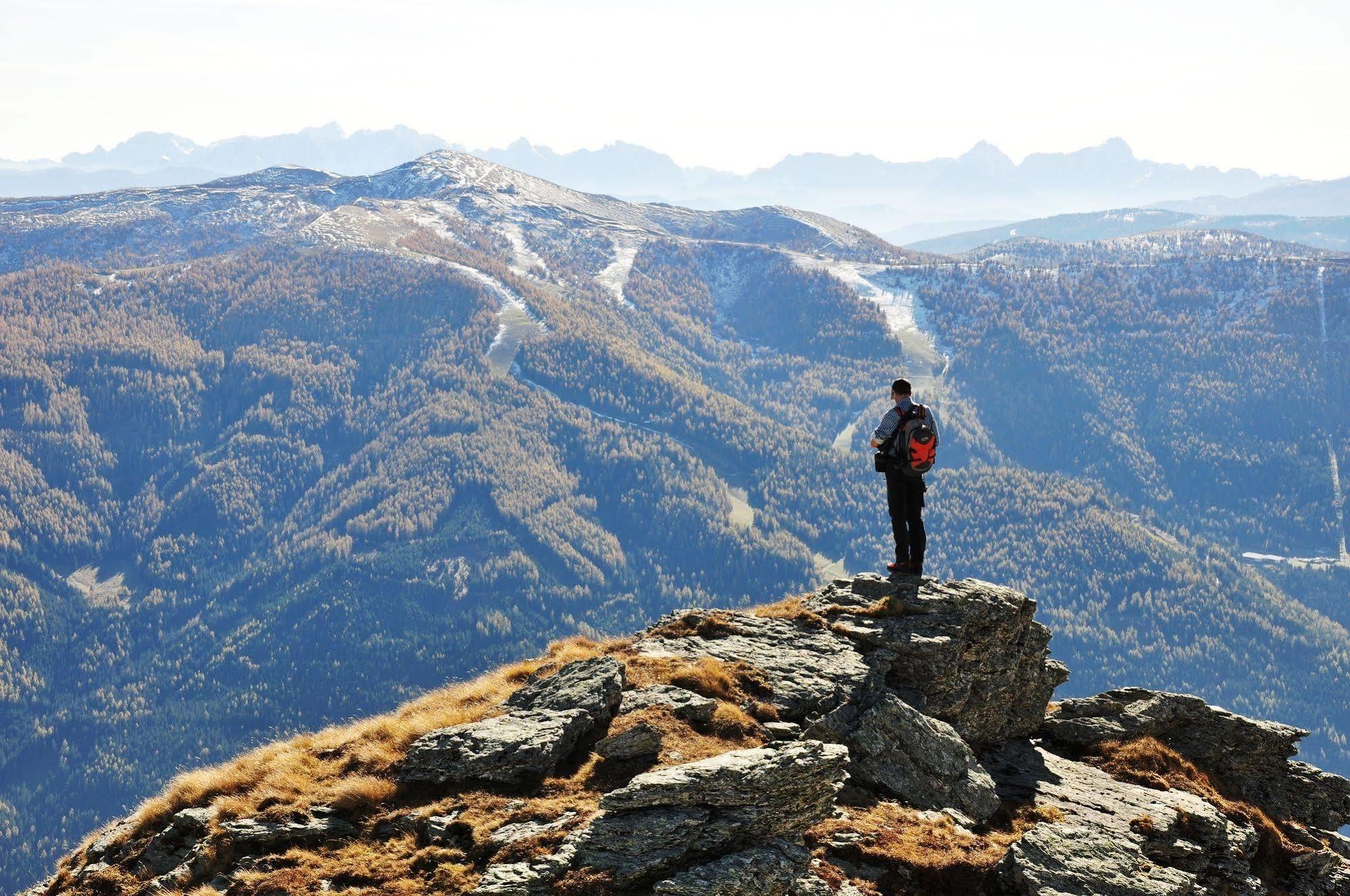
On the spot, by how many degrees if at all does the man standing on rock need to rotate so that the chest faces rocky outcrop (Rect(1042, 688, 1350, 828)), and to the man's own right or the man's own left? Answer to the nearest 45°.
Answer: approximately 135° to the man's own right

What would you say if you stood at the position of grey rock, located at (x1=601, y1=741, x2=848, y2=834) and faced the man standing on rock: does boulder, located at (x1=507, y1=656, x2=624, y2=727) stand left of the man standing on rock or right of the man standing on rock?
left

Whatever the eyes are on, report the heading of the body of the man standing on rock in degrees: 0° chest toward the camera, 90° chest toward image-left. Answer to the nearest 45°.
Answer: approximately 135°

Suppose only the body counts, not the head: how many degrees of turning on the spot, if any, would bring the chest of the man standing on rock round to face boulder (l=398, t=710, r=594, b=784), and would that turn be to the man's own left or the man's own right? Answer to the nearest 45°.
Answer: approximately 90° to the man's own left

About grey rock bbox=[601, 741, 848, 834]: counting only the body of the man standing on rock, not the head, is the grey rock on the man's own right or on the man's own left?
on the man's own left

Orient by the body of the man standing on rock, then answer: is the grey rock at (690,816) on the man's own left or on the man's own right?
on the man's own left

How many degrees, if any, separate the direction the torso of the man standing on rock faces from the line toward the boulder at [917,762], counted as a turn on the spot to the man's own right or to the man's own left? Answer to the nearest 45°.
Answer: approximately 135° to the man's own left

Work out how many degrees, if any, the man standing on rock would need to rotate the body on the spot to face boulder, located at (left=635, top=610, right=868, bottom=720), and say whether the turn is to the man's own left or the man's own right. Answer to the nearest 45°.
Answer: approximately 90° to the man's own left
